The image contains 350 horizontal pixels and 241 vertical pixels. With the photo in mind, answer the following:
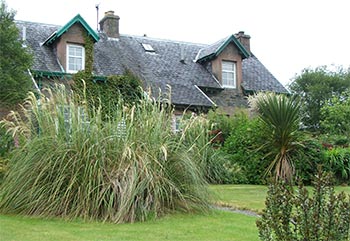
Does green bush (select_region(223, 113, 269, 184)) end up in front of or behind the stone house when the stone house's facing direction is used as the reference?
in front

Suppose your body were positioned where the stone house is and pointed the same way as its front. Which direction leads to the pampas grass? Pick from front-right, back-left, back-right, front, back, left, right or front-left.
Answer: front-right

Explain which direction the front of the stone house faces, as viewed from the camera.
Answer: facing the viewer and to the right of the viewer

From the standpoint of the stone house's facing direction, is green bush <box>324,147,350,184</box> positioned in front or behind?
in front

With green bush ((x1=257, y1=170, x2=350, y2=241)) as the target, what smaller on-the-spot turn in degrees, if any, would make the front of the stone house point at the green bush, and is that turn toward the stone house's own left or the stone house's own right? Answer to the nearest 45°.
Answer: approximately 45° to the stone house's own right
